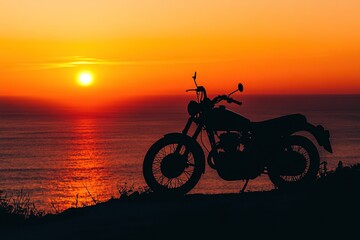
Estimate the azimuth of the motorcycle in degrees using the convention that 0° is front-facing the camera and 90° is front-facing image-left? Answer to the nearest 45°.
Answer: approximately 45°
